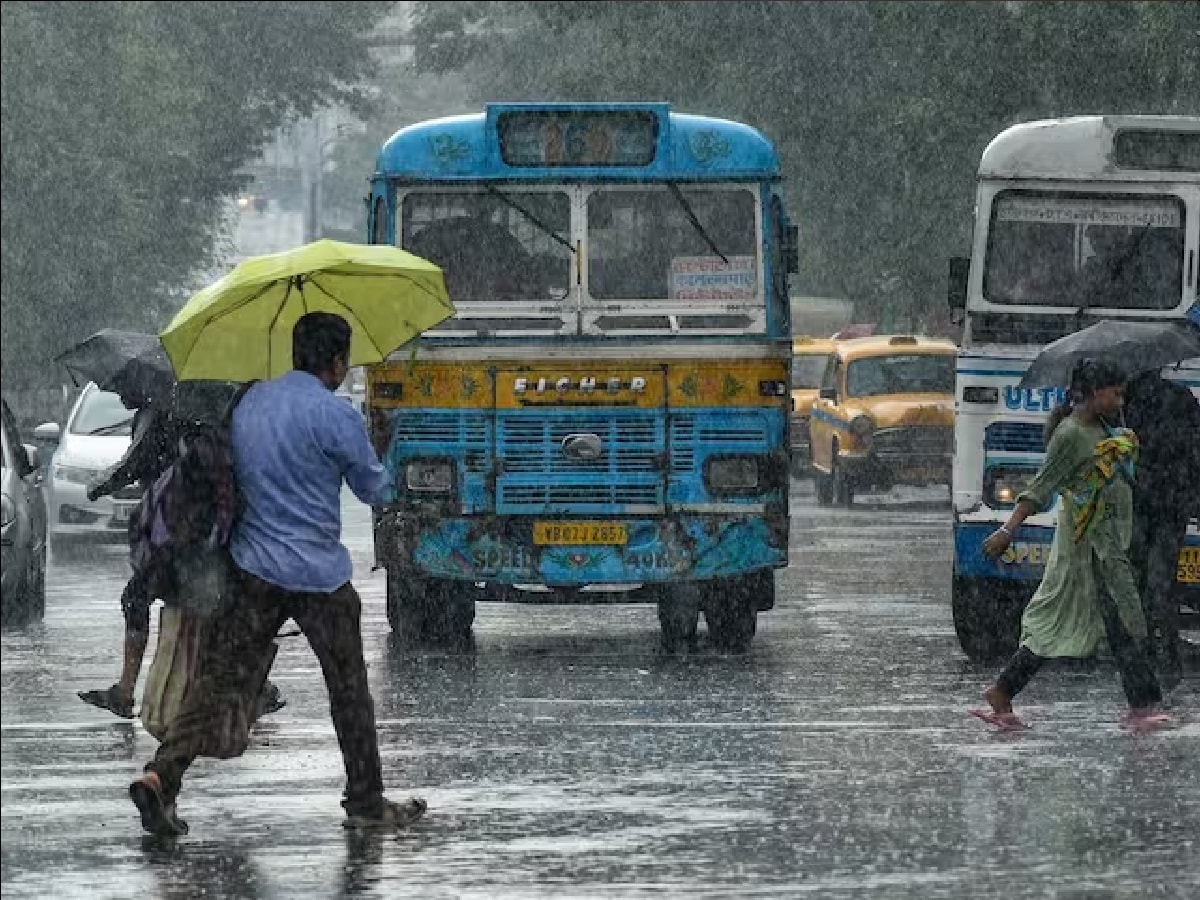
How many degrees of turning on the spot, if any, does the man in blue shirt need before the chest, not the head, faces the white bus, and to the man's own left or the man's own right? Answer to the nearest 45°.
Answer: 0° — they already face it

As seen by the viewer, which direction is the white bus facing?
toward the camera

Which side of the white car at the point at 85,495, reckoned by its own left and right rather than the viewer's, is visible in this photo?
front

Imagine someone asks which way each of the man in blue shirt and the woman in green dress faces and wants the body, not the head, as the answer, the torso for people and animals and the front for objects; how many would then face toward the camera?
0

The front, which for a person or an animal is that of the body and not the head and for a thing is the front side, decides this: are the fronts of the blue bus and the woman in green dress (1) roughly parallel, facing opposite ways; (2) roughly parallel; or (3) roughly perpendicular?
roughly perpendicular

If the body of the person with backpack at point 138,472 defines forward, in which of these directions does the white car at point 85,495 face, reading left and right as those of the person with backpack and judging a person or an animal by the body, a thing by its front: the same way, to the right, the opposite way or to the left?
to the left

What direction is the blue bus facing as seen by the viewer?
toward the camera

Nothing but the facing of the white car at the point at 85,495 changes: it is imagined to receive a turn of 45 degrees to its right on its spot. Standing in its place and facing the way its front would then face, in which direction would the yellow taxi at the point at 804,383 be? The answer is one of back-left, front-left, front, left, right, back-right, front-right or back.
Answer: back

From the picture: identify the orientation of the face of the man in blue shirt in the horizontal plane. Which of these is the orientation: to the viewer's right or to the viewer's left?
to the viewer's right

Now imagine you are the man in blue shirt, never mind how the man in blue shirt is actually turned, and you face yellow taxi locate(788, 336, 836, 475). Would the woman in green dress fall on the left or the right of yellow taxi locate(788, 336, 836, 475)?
right
